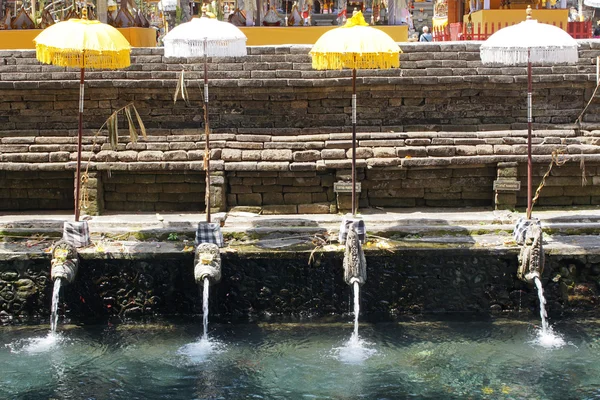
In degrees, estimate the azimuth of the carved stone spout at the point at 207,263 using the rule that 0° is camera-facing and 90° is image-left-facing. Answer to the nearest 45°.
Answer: approximately 0°

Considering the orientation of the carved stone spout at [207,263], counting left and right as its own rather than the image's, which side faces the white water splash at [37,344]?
right

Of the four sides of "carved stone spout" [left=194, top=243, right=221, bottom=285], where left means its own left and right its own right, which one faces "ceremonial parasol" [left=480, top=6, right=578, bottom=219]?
left

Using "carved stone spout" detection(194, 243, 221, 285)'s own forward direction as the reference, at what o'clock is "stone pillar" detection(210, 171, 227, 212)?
The stone pillar is roughly at 6 o'clock from the carved stone spout.

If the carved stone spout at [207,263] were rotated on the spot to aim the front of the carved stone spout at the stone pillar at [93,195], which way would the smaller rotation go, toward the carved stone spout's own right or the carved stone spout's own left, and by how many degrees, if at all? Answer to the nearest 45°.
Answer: approximately 135° to the carved stone spout's own right

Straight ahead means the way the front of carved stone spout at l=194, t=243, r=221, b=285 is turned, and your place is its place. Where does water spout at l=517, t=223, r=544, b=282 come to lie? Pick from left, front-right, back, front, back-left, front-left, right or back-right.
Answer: left

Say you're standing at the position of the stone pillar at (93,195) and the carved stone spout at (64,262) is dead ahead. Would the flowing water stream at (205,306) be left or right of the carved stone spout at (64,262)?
left

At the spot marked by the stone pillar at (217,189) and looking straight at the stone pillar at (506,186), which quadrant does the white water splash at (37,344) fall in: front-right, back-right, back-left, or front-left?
back-right
